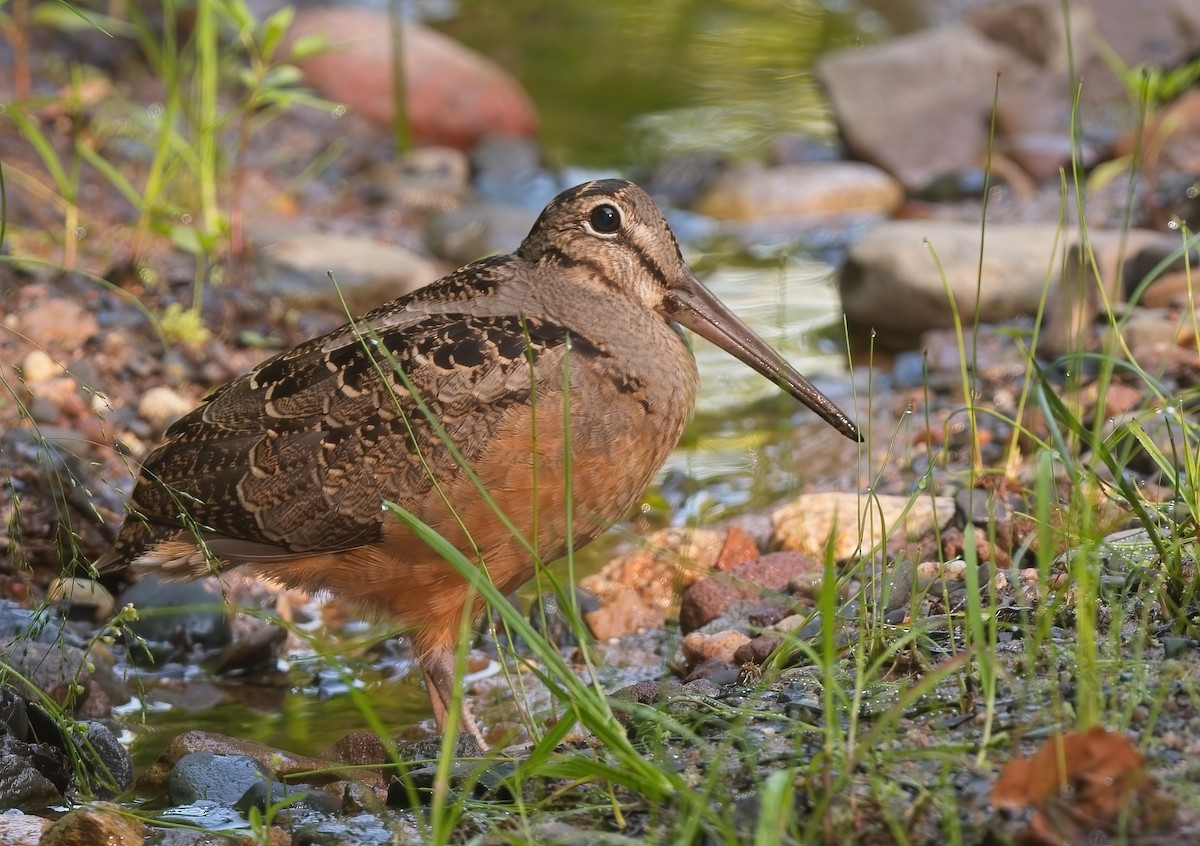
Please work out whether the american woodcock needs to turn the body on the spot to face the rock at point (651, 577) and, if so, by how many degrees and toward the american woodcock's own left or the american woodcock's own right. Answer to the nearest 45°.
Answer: approximately 45° to the american woodcock's own left

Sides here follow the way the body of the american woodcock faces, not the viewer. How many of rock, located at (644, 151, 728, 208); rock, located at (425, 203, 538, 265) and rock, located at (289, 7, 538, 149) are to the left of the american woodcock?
3

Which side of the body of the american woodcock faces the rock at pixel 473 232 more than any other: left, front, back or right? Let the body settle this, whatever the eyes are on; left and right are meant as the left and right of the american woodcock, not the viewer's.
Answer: left

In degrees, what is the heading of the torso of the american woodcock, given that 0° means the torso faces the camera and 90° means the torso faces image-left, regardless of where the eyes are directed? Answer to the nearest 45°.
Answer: approximately 270°

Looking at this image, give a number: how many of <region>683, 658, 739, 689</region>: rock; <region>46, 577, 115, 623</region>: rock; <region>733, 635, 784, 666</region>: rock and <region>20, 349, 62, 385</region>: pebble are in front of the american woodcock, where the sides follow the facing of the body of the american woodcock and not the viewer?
2

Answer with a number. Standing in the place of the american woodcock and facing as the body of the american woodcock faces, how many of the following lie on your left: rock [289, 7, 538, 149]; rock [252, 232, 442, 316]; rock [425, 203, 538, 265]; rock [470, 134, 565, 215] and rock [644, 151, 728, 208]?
5

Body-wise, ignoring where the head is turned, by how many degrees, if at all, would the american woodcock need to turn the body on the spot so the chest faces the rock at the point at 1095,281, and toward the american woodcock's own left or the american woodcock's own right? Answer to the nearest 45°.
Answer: approximately 45° to the american woodcock's own left

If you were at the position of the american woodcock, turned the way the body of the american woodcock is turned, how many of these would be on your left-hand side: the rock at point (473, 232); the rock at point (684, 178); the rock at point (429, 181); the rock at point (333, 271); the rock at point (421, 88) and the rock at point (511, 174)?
6

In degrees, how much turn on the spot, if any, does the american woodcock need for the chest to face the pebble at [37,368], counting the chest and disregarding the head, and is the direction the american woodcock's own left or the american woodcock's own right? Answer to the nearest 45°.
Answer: approximately 135° to the american woodcock's own left

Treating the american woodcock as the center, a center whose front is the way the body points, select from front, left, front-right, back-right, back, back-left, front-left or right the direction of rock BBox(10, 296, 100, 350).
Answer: back-left

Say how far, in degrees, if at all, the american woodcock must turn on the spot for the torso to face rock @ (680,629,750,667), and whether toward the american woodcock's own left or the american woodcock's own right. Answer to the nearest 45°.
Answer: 0° — it already faces it

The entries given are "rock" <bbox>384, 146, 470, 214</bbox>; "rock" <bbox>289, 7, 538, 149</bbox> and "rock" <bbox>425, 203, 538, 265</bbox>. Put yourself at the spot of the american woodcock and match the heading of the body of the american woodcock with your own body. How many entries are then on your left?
3

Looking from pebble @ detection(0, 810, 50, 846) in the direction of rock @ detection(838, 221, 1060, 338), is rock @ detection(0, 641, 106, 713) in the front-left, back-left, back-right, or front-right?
front-left

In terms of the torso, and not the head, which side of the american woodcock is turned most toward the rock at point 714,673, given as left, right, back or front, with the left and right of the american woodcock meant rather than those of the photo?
front

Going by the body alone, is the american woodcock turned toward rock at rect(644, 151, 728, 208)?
no

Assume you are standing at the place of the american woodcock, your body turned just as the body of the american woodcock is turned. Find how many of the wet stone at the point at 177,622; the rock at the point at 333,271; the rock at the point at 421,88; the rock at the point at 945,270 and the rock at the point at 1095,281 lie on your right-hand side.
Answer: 0

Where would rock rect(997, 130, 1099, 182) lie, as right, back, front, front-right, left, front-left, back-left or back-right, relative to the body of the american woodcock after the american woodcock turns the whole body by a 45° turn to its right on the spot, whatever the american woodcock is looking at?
left

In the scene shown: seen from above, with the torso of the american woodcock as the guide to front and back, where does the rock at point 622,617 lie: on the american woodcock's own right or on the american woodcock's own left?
on the american woodcock's own left
